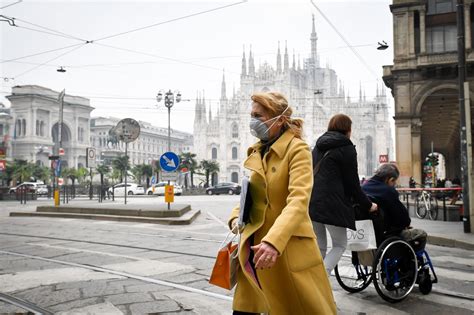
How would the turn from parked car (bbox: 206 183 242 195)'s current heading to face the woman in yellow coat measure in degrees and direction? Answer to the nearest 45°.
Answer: approximately 90° to its left

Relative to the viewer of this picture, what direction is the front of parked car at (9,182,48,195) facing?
facing to the left of the viewer

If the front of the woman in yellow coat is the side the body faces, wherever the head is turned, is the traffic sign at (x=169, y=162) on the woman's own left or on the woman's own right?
on the woman's own right

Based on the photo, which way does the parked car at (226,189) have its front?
to the viewer's left

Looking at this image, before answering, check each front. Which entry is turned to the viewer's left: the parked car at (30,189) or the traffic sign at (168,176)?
the parked car

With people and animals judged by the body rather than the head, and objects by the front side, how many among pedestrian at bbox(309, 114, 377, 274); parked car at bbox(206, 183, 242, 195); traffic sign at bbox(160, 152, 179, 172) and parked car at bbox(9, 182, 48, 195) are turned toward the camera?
1

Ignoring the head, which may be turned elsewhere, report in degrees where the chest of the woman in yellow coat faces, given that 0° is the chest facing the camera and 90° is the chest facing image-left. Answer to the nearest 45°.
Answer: approximately 45°

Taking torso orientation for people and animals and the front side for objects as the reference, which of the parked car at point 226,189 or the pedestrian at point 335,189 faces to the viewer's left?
the parked car

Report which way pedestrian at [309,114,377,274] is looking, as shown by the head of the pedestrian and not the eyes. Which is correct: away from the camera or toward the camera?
away from the camera

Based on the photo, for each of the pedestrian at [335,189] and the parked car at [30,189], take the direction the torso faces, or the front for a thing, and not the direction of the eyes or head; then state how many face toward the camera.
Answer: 0

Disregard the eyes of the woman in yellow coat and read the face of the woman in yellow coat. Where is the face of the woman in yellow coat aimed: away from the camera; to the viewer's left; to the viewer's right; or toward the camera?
to the viewer's left

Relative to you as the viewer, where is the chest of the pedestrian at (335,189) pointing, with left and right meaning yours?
facing away from the viewer and to the right of the viewer

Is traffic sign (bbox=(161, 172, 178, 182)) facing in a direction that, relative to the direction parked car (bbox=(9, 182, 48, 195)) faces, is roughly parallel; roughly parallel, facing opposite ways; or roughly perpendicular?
roughly perpendicular
